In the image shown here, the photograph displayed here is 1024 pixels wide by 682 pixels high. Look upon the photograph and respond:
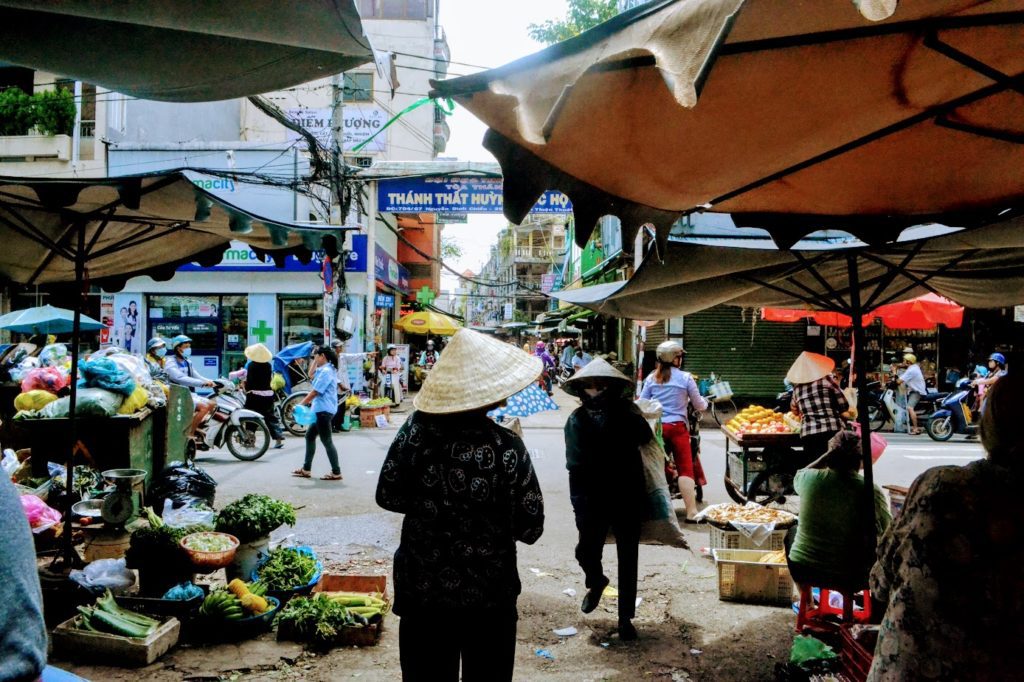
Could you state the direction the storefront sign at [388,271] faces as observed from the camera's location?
facing the viewer and to the right of the viewer

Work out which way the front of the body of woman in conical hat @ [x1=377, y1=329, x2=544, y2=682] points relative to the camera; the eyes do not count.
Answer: away from the camera

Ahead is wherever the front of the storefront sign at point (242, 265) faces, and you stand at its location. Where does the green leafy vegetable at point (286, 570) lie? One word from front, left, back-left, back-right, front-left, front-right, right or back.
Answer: front

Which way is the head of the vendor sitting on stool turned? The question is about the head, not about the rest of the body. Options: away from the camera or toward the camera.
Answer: away from the camera

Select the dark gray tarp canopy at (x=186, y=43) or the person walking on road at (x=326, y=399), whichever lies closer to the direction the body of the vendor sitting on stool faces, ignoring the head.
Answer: the person walking on road

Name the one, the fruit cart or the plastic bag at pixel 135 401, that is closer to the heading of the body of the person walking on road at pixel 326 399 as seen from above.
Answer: the plastic bag

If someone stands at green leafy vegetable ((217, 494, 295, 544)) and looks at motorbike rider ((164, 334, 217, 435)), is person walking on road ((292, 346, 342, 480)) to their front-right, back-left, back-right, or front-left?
front-right

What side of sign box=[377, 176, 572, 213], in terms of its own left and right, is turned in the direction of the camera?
front

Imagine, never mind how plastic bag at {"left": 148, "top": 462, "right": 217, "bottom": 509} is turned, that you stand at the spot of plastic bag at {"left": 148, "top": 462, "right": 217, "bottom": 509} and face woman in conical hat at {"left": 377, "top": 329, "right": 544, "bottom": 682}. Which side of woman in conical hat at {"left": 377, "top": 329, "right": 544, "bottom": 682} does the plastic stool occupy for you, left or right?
left

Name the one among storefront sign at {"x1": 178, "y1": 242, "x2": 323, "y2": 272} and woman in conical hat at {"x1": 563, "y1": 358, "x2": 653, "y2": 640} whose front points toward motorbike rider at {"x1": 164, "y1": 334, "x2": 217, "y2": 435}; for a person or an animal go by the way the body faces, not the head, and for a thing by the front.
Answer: the storefront sign

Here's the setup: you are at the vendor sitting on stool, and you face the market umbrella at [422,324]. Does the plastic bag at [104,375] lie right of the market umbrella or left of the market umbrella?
left
